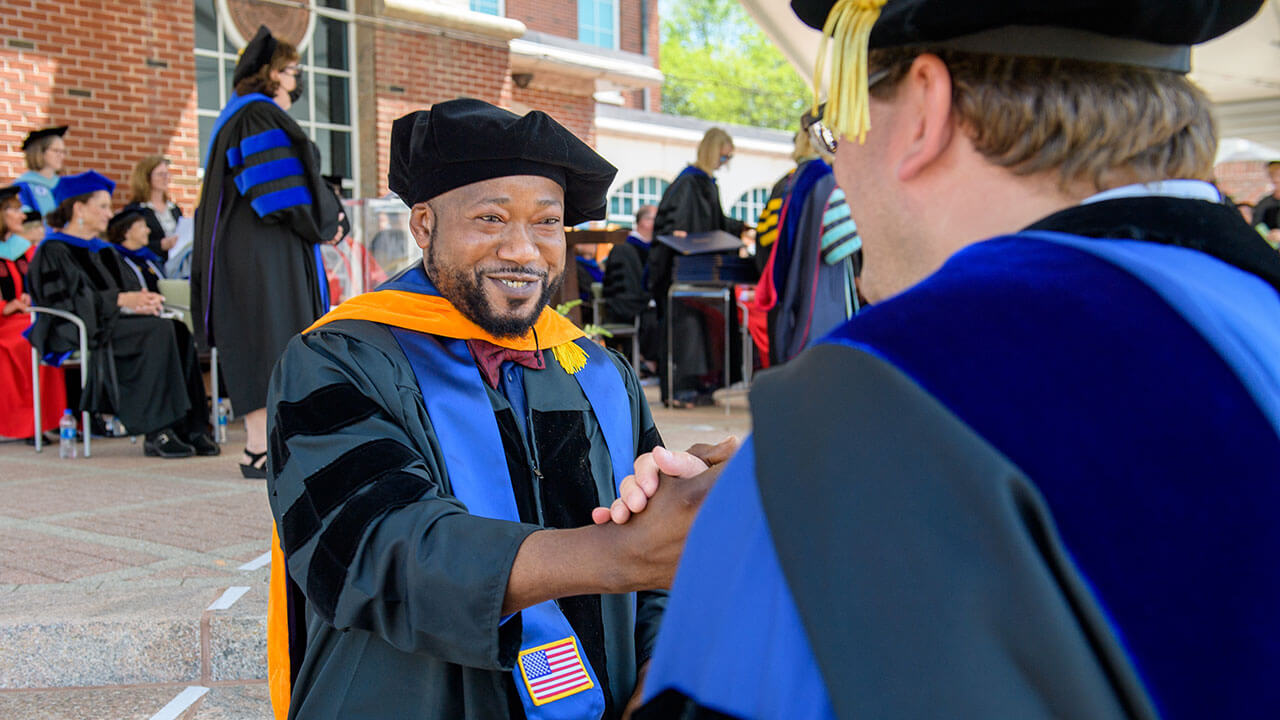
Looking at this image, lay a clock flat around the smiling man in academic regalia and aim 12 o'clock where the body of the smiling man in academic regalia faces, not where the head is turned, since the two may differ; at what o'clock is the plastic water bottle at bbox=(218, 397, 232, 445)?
The plastic water bottle is roughly at 7 o'clock from the smiling man in academic regalia.

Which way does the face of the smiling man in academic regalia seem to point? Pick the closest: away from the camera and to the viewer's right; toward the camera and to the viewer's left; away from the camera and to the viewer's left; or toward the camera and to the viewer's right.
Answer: toward the camera and to the viewer's right

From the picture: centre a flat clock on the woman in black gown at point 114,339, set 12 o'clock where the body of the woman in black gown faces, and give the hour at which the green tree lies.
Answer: The green tree is roughly at 10 o'clock from the woman in black gown.

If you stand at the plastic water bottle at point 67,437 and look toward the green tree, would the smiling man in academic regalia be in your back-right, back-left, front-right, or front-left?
back-right

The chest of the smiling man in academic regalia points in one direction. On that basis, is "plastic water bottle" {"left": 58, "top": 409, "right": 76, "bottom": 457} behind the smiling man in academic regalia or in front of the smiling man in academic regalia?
behind

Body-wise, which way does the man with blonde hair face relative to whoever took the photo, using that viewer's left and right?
facing away from the viewer and to the left of the viewer

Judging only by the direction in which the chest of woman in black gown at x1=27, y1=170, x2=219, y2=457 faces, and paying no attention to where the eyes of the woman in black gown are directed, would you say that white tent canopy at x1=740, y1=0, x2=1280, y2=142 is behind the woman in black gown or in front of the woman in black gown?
in front

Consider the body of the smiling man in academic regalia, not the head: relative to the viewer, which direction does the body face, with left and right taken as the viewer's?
facing the viewer and to the right of the viewer

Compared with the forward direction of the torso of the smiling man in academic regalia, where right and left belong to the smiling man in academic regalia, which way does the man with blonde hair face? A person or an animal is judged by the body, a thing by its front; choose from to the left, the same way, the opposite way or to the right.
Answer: the opposite way

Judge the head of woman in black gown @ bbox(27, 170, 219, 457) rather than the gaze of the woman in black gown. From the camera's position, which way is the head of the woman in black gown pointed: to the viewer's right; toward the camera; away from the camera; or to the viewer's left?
to the viewer's right

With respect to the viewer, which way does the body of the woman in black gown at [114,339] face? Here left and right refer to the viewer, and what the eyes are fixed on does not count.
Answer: facing to the right of the viewer

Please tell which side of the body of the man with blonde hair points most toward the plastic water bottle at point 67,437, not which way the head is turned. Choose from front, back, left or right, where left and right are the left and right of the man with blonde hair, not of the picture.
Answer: front

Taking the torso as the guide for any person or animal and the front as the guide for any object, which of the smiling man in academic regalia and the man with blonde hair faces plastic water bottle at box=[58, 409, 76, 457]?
the man with blonde hair
